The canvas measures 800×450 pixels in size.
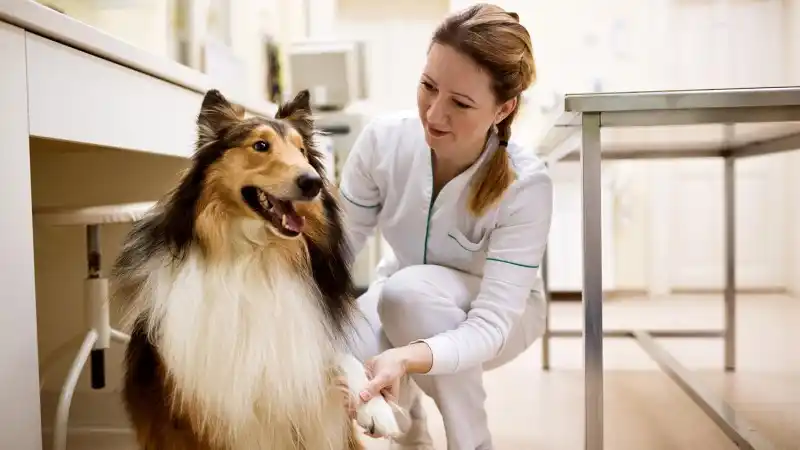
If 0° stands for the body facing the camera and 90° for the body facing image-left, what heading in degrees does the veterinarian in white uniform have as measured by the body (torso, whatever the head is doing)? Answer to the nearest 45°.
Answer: approximately 45°

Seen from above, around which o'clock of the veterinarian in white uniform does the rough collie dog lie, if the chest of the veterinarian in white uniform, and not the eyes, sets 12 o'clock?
The rough collie dog is roughly at 12 o'clock from the veterinarian in white uniform.
